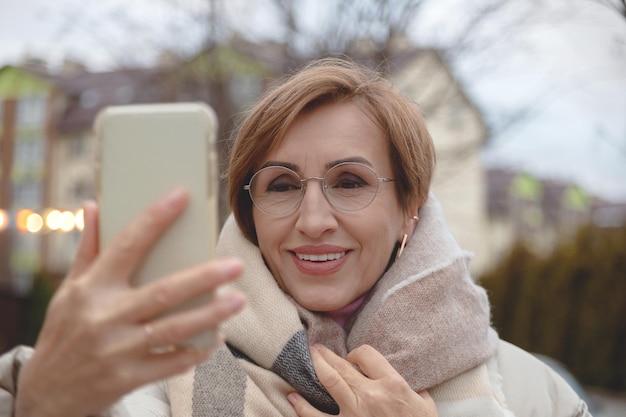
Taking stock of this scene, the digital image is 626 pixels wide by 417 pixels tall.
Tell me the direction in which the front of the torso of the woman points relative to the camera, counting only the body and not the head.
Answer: toward the camera

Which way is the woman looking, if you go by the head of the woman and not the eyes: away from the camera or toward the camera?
toward the camera

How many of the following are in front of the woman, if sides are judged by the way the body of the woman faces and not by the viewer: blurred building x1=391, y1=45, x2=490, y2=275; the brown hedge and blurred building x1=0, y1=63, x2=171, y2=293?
0

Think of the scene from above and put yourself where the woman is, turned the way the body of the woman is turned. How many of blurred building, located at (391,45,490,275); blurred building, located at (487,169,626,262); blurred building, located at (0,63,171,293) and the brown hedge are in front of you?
0

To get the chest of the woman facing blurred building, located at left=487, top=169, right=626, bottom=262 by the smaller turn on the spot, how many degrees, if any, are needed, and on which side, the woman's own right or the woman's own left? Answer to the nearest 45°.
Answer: approximately 180°

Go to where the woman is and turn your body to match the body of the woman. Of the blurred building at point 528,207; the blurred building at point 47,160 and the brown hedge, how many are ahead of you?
0

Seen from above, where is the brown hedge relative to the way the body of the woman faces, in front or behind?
behind

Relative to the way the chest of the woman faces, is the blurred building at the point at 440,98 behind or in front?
behind

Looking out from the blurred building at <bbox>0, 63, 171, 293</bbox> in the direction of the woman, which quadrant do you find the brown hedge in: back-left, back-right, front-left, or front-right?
front-left

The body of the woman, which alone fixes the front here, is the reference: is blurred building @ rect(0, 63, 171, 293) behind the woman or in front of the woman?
behind
